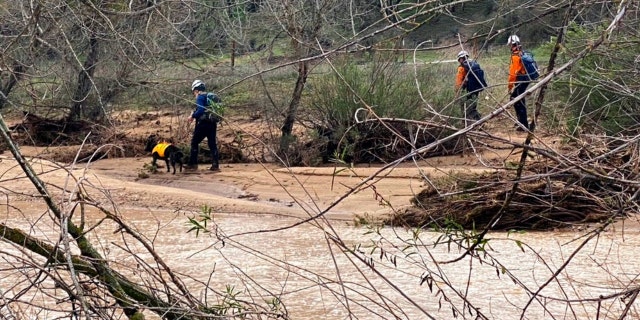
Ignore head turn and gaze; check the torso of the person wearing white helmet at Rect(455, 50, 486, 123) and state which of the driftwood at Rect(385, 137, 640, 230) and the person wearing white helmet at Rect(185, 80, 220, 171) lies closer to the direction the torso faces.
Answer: the person wearing white helmet

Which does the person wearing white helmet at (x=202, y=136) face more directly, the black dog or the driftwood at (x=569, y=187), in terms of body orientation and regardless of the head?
the black dog

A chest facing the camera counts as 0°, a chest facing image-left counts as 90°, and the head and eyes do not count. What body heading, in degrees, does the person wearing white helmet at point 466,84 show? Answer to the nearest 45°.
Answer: approximately 90°

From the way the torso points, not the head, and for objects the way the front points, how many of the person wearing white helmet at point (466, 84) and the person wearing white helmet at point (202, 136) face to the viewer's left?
2

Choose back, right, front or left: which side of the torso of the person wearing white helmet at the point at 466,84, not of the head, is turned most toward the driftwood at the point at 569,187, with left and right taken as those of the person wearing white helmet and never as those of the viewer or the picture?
back

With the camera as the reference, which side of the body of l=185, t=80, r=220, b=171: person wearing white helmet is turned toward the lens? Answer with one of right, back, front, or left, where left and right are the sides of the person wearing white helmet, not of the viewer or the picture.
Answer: left
